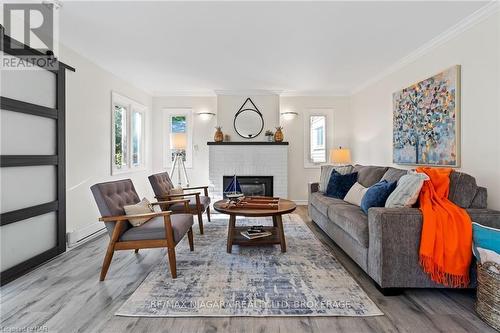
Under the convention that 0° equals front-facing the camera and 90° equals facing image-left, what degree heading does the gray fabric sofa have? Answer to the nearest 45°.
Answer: approximately 45°

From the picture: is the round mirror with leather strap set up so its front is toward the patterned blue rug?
yes

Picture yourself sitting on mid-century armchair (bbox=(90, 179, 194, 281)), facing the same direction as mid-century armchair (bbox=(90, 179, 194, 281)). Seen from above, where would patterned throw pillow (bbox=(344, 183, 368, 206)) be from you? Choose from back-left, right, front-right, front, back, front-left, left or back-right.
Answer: front-left

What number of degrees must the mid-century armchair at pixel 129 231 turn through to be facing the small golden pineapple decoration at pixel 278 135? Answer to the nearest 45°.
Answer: approximately 90° to its left

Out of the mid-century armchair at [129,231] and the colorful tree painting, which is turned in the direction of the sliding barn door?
the colorful tree painting

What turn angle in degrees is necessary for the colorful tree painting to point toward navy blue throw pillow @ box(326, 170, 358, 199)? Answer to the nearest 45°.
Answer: approximately 45° to its right

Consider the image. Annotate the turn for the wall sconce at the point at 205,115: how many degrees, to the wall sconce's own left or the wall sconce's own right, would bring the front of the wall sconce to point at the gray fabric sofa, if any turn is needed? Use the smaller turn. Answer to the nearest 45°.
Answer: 0° — it already faces it

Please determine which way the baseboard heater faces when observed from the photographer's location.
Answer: facing the viewer and to the right of the viewer

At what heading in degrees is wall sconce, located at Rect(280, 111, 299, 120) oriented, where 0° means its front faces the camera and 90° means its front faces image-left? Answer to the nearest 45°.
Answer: approximately 0°

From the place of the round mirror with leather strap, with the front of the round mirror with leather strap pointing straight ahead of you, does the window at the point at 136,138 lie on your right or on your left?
on your right

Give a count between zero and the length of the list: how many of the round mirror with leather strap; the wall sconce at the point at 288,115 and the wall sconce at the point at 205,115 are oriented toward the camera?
3

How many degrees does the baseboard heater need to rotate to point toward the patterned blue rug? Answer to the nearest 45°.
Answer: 0° — it already faces it

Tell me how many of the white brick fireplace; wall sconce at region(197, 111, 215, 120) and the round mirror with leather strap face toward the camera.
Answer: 3

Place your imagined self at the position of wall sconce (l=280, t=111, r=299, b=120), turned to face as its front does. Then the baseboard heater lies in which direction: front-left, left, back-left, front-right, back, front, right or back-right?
front-right
